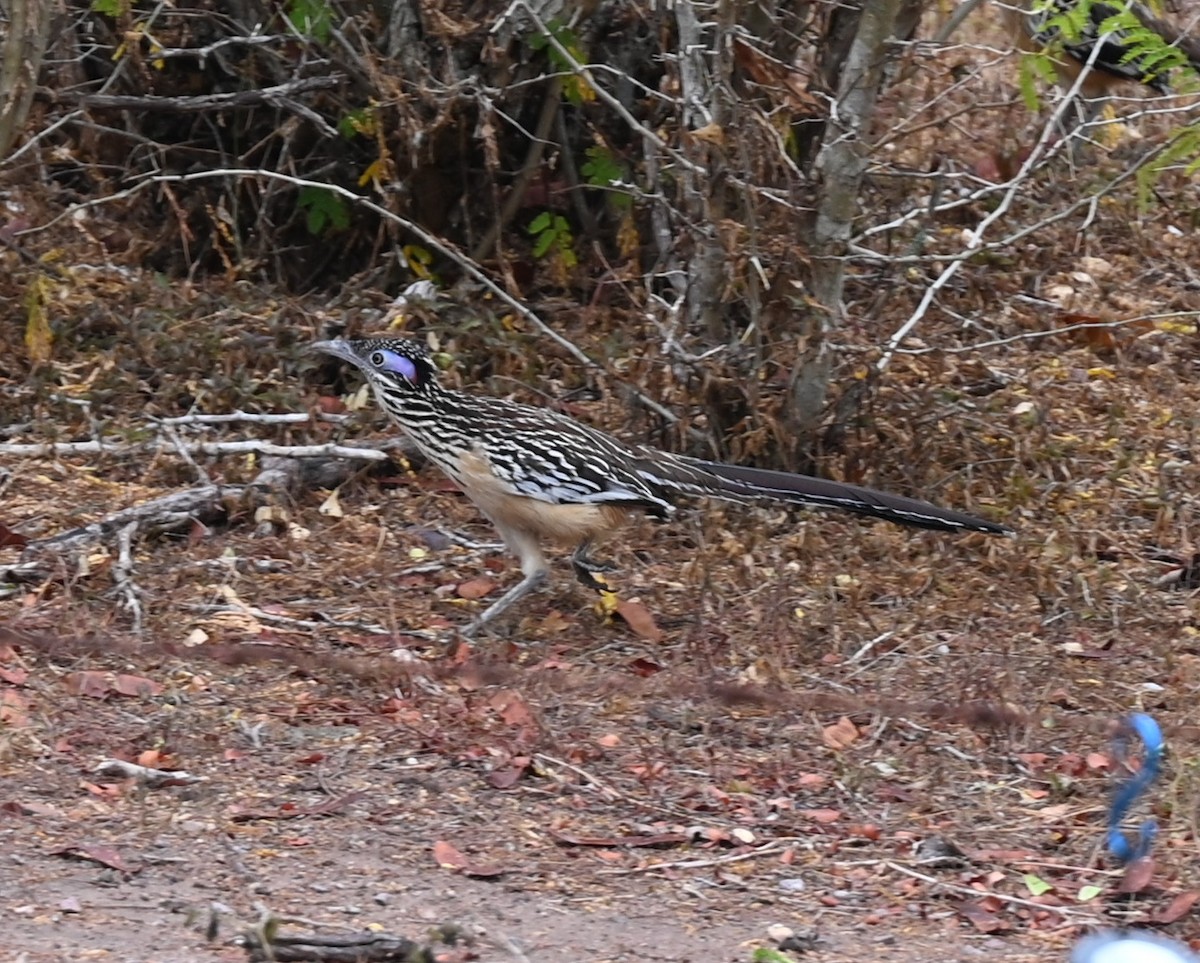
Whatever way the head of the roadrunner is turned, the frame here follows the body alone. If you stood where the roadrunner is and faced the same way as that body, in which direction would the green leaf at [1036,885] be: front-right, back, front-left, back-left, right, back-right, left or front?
back-left

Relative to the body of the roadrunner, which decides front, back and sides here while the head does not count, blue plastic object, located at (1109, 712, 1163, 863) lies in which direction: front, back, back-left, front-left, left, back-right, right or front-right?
back-left

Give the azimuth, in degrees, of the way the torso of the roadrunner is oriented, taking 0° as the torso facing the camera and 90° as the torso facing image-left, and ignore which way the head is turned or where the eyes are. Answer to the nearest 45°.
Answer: approximately 90°

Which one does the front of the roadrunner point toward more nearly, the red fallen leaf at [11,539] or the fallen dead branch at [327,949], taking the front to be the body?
the red fallen leaf

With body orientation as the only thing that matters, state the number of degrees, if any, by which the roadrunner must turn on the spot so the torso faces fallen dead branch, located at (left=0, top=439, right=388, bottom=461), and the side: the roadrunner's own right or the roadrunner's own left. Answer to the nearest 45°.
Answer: approximately 45° to the roadrunner's own right

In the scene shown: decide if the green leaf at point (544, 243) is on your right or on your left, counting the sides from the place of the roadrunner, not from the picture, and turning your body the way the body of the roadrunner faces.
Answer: on your right

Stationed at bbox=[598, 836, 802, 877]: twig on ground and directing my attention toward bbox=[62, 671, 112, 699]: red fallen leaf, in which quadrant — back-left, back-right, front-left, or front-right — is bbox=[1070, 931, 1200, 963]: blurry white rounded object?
back-left

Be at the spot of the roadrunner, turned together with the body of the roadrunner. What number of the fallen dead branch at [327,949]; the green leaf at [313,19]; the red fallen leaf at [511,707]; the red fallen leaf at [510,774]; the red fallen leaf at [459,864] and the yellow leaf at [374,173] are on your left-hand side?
4

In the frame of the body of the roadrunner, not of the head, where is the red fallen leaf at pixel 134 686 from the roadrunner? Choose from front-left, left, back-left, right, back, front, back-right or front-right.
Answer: front-left

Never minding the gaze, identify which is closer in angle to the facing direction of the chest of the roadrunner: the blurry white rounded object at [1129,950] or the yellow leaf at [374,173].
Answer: the yellow leaf

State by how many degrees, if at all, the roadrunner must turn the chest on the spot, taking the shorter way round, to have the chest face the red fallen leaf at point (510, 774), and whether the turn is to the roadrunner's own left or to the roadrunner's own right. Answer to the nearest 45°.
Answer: approximately 90° to the roadrunner's own left

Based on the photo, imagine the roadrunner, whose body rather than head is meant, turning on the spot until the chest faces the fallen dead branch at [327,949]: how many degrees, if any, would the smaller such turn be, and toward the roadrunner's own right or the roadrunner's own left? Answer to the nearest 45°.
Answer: approximately 90° to the roadrunner's own left

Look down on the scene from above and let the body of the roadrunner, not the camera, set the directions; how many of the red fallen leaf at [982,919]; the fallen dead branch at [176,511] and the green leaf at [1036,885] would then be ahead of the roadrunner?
1

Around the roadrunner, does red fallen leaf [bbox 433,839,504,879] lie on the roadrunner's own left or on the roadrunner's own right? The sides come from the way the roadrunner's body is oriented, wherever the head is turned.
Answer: on the roadrunner's own left

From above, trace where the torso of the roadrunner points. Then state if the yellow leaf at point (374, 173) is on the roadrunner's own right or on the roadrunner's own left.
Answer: on the roadrunner's own right
